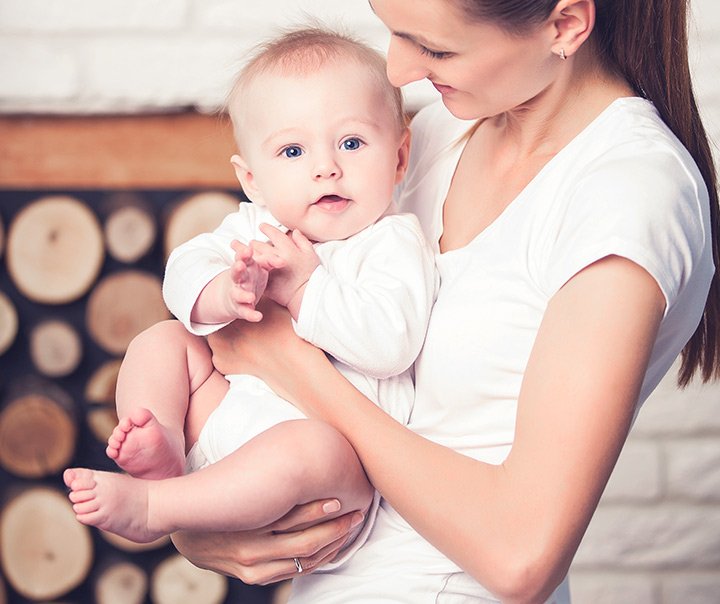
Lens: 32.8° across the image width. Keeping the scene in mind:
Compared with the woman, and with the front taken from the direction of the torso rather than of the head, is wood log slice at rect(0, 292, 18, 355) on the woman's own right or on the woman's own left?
on the woman's own right

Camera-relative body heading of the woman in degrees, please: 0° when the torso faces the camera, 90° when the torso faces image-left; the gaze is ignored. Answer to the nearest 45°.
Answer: approximately 45°

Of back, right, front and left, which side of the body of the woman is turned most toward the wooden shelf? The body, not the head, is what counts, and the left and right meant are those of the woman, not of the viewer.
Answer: right

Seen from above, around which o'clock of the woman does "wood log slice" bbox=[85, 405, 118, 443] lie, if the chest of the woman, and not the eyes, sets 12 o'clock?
The wood log slice is roughly at 3 o'clock from the woman.

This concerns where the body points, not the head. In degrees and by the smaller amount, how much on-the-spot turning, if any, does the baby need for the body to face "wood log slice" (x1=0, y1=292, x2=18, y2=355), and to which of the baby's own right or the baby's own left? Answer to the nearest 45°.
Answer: approximately 90° to the baby's own right
